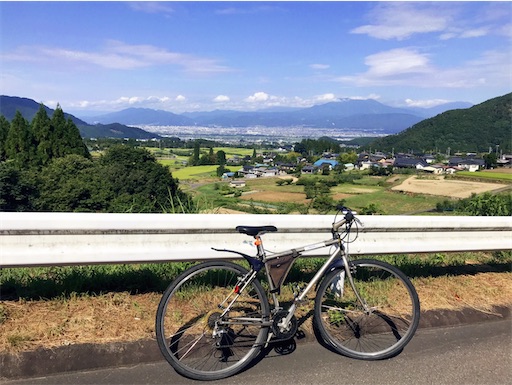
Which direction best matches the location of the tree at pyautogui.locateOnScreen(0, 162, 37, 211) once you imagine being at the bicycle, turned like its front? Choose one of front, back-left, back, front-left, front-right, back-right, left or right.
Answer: back-left

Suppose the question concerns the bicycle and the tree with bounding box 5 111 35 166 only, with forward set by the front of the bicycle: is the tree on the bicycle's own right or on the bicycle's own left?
on the bicycle's own left

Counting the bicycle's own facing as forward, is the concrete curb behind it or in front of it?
behind

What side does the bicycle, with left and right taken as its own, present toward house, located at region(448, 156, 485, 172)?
left

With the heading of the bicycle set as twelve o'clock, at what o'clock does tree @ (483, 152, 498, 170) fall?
The tree is roughly at 10 o'clock from the bicycle.

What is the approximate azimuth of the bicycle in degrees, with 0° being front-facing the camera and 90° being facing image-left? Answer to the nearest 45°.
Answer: approximately 270°

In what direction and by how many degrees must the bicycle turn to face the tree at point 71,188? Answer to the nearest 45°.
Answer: approximately 135° to its left

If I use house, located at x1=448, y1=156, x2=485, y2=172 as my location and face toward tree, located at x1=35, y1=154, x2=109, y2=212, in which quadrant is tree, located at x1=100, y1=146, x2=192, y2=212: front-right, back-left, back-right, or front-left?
front-left
